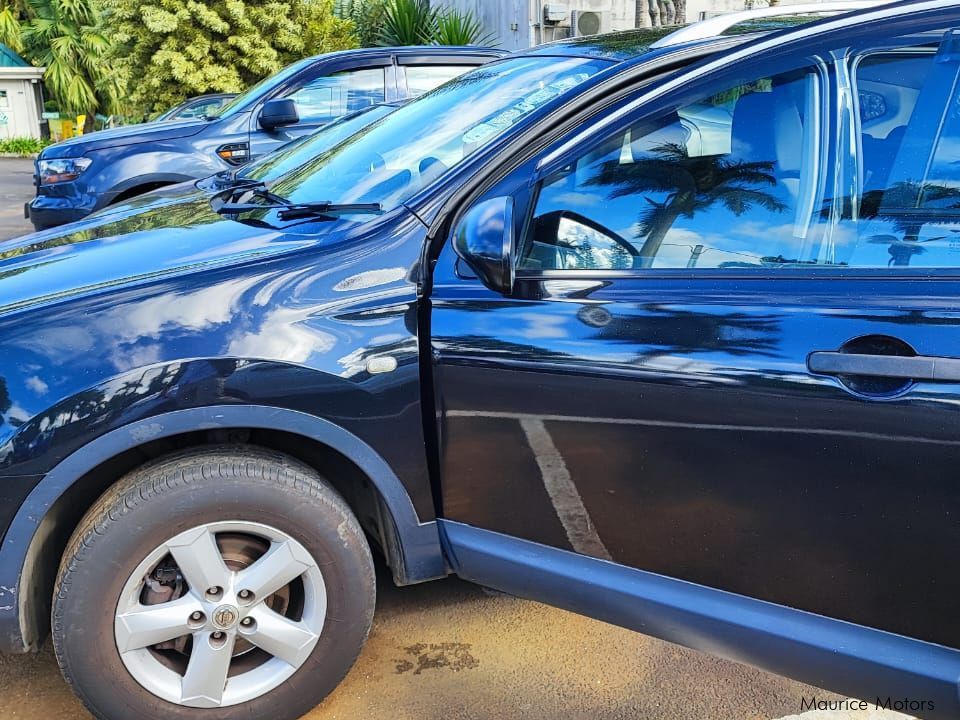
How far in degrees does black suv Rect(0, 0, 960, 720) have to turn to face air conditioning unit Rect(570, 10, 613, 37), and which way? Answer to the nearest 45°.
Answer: approximately 90° to its right

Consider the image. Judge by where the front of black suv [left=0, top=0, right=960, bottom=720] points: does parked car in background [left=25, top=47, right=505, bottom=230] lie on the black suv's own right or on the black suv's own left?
on the black suv's own right

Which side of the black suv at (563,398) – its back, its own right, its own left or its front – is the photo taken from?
left

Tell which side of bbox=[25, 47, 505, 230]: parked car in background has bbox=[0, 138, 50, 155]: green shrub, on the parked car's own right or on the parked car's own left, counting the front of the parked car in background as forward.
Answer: on the parked car's own right

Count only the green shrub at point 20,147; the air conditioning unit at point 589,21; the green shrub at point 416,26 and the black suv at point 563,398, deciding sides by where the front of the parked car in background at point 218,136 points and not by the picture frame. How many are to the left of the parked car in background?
1

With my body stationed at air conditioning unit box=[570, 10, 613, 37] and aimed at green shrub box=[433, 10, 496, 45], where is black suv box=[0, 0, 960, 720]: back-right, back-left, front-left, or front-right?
front-left

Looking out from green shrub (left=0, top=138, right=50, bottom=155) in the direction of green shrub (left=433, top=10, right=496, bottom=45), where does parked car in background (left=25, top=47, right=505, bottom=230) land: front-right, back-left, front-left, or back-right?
front-right

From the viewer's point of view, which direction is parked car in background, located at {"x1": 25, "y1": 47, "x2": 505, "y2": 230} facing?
to the viewer's left

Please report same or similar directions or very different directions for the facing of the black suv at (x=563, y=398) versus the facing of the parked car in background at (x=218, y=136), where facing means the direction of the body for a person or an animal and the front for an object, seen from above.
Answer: same or similar directions

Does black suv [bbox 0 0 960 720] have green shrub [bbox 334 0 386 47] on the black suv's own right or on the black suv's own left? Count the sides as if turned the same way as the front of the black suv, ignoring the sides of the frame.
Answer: on the black suv's own right

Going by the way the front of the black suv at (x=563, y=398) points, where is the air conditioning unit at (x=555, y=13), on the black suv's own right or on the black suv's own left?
on the black suv's own right

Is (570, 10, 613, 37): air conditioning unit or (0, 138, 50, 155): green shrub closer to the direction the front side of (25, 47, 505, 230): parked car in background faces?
the green shrub

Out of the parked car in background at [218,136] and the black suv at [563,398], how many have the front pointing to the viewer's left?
2
